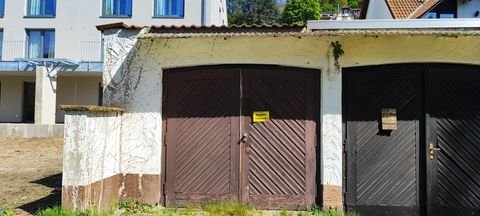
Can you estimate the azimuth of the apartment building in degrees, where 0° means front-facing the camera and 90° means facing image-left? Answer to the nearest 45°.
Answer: approximately 0°

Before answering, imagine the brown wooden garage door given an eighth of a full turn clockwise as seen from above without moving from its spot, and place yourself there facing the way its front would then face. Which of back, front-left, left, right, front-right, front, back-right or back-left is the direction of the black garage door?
back-left

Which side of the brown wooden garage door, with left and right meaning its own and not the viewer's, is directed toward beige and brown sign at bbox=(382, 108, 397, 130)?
left

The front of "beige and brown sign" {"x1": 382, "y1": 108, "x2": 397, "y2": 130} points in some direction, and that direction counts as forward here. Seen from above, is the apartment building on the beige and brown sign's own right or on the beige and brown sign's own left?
on the beige and brown sign's own right

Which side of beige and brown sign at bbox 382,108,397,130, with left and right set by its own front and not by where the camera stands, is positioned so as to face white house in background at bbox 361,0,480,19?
back

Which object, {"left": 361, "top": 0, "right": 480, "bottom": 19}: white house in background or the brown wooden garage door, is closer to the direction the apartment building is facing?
the brown wooden garage door

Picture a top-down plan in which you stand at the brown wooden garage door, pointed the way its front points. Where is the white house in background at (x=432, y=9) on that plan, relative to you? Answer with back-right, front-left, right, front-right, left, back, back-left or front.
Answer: back-left

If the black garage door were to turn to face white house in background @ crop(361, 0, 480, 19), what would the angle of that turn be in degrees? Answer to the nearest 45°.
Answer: approximately 180°
